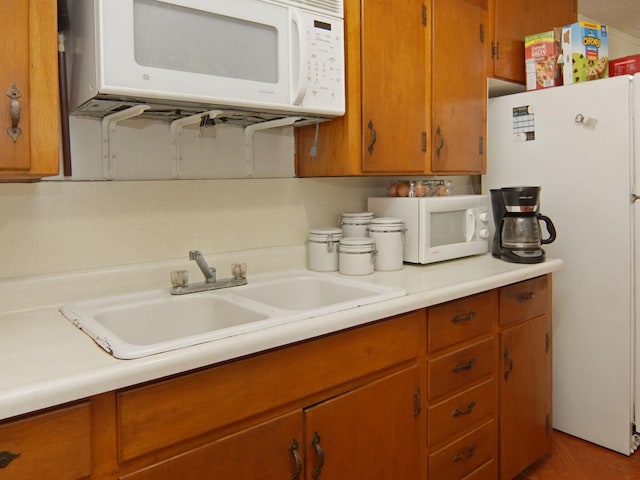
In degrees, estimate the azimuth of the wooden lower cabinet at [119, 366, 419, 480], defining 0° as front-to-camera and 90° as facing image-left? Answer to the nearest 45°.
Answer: approximately 315°

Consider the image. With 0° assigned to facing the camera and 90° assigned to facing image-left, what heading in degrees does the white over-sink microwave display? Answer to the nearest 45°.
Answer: approximately 315°

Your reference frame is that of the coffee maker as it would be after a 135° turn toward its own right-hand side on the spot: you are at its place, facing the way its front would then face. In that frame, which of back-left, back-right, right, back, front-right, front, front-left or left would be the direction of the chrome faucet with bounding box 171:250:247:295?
front-left

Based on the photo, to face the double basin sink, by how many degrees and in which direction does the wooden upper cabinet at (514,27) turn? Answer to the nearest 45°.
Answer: approximately 90° to its right

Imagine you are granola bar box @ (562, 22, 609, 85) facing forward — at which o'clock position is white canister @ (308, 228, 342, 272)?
The white canister is roughly at 3 o'clock from the granola bar box.

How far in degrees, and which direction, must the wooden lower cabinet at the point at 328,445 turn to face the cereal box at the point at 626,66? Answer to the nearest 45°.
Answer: approximately 90° to its left

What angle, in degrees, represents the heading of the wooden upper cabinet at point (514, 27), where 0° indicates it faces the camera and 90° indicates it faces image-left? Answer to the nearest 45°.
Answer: approximately 315°

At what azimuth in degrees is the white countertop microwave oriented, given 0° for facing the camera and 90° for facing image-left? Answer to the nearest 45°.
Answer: approximately 315°

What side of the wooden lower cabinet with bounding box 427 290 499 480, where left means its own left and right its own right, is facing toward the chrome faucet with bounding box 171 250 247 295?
right

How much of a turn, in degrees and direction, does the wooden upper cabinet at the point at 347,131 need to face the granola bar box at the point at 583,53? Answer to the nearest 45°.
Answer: approximately 90° to its left

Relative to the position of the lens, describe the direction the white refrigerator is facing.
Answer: facing to the right of the viewer

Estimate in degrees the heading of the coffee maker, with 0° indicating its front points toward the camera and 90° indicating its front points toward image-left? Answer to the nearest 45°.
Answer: approximately 315°
